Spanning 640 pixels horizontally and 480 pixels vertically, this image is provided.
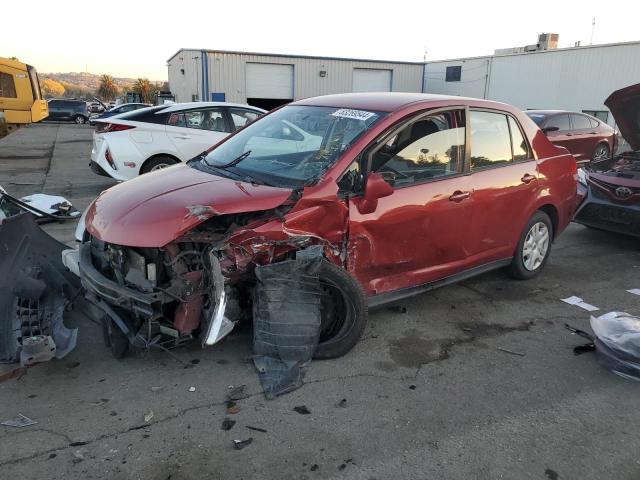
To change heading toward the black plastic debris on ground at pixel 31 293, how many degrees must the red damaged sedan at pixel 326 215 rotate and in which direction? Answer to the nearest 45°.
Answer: approximately 45° to its right

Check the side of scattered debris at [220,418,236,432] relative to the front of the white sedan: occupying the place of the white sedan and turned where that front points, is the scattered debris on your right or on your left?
on your right

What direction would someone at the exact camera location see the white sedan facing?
facing away from the viewer and to the right of the viewer

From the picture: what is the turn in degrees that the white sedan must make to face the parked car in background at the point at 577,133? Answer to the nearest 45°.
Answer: approximately 45° to its right

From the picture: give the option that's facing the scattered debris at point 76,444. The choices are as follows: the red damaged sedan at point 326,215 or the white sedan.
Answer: the red damaged sedan

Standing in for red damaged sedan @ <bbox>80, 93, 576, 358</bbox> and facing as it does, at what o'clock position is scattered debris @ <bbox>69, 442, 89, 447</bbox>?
The scattered debris is roughly at 12 o'clock from the red damaged sedan.

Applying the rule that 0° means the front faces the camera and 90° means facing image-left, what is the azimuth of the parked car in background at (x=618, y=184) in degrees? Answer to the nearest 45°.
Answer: approximately 45°

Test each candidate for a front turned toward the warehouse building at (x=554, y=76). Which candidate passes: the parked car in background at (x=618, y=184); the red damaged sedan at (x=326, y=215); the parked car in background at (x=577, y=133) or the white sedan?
the white sedan

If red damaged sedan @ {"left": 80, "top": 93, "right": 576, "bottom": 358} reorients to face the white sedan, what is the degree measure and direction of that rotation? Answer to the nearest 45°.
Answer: approximately 90° to its right
